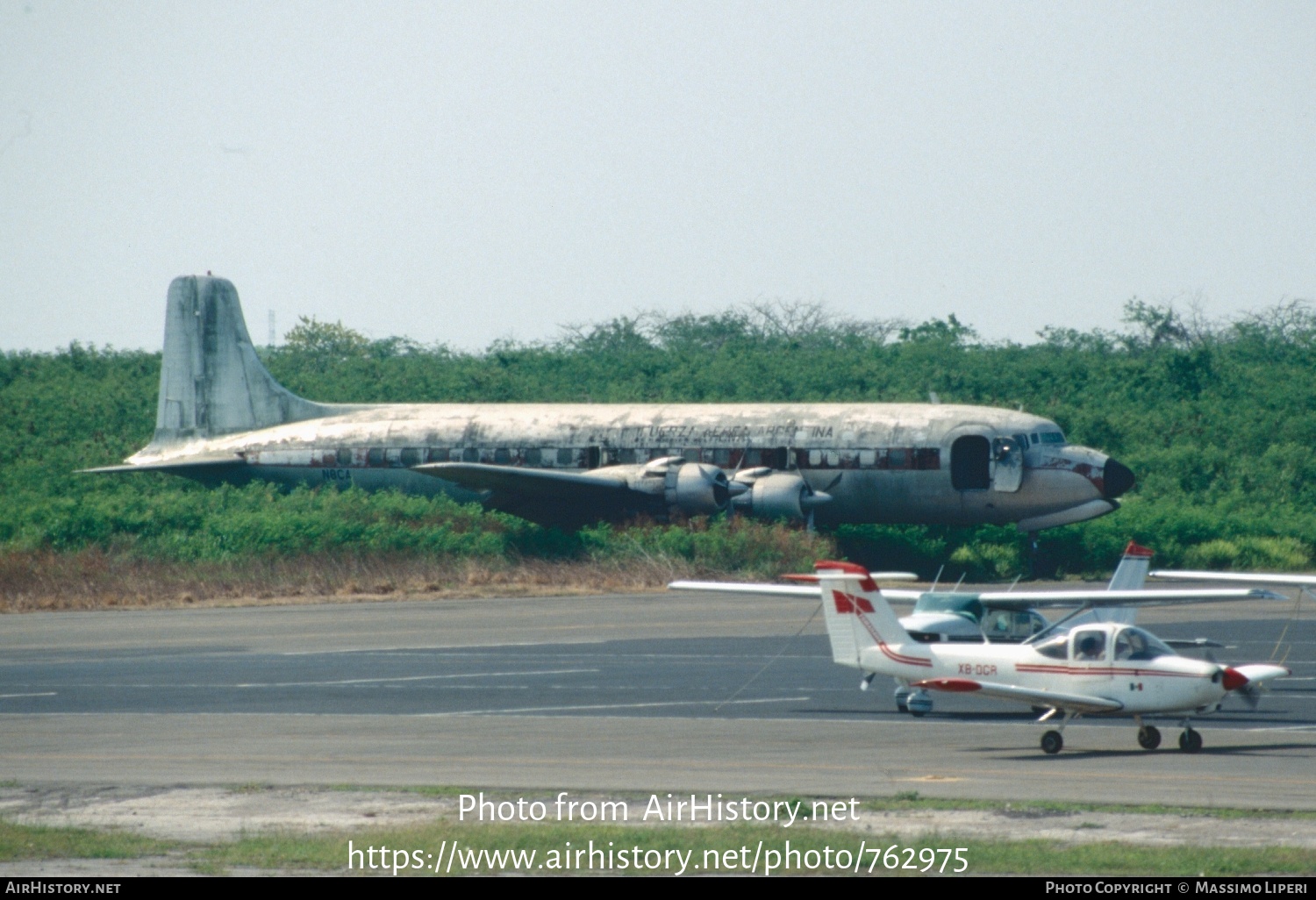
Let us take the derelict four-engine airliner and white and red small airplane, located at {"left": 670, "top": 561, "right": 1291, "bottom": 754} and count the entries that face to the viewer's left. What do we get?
0

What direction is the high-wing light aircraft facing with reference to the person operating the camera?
facing the viewer and to the left of the viewer

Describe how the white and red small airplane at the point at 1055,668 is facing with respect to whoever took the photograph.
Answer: facing the viewer and to the right of the viewer

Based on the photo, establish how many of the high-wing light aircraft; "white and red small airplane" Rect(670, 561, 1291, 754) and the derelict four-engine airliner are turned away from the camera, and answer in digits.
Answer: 0

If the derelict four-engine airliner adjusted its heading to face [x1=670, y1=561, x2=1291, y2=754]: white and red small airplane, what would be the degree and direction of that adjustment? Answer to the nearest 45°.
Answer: approximately 45° to its right

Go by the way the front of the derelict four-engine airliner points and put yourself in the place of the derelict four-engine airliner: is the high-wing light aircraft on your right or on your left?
on your right

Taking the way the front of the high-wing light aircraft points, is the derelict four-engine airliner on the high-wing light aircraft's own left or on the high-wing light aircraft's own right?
on the high-wing light aircraft's own right

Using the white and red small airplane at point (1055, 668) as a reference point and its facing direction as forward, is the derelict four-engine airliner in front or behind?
behind
